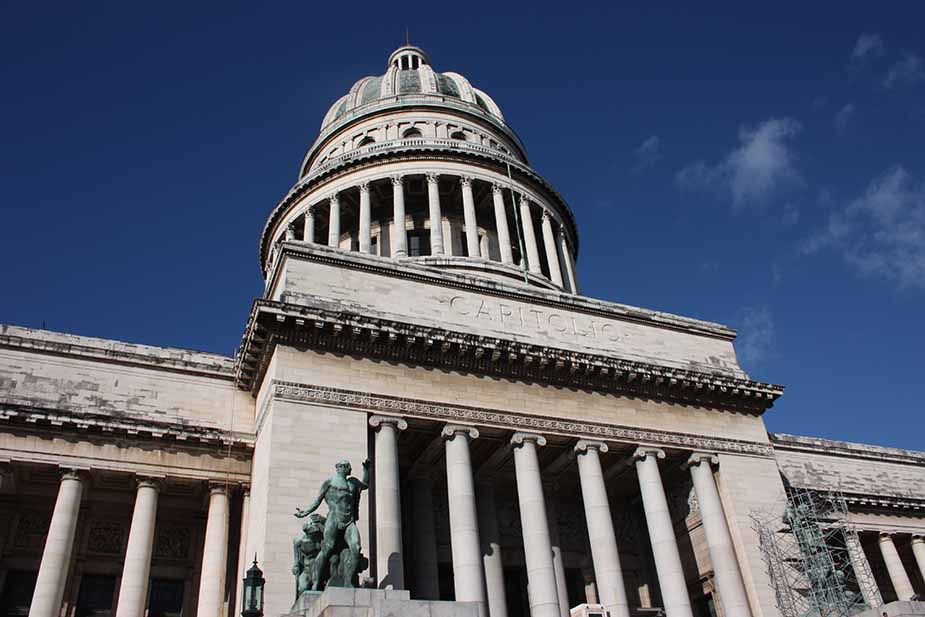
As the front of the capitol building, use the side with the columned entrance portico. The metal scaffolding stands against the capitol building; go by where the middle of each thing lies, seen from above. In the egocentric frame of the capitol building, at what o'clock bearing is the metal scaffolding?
The metal scaffolding is roughly at 10 o'clock from the capitol building.

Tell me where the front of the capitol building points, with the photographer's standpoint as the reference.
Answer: facing the viewer and to the right of the viewer
